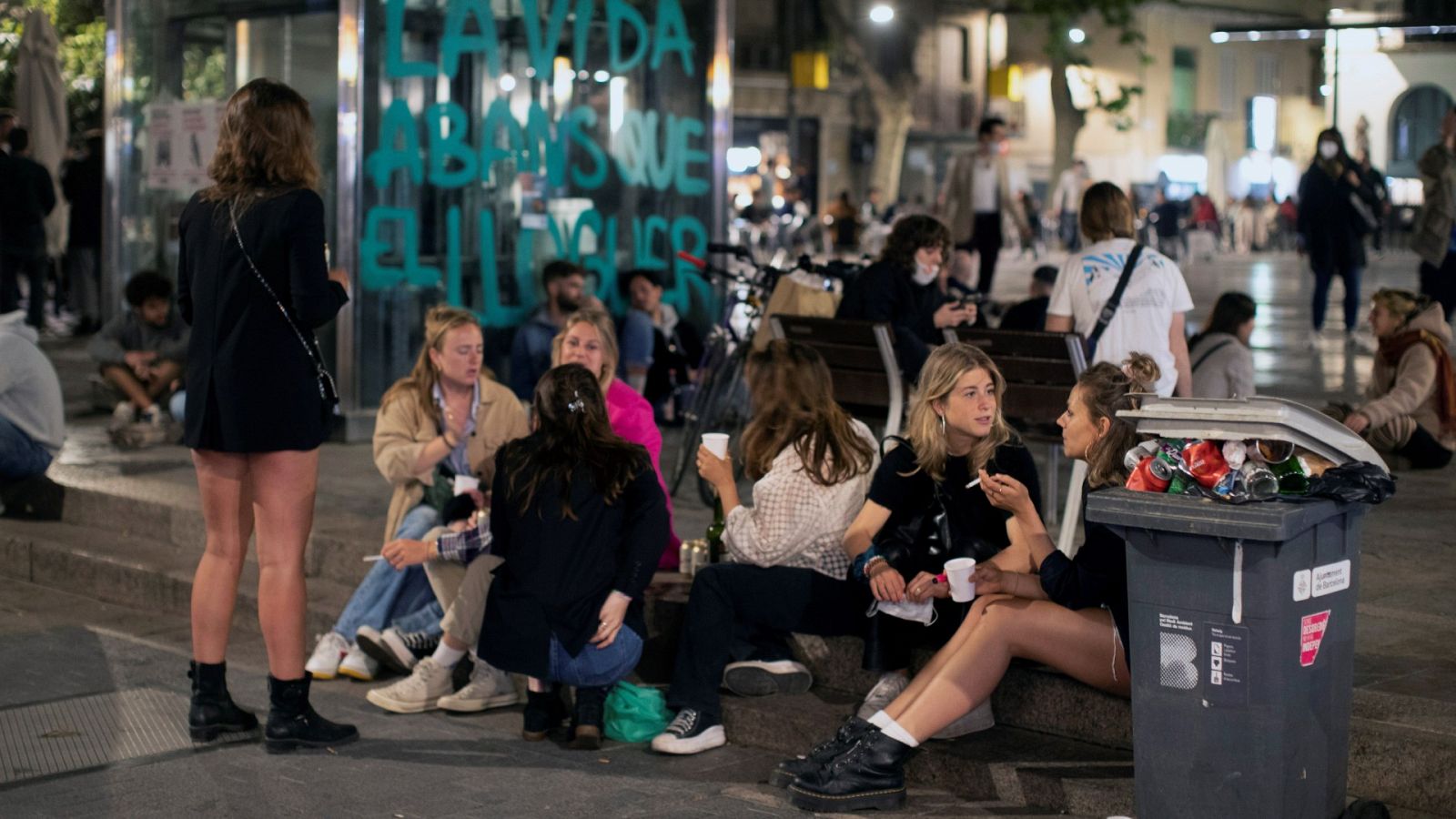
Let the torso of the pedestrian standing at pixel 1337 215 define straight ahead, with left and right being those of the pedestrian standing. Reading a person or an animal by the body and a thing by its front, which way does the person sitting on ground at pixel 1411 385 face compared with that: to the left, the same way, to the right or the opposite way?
to the right

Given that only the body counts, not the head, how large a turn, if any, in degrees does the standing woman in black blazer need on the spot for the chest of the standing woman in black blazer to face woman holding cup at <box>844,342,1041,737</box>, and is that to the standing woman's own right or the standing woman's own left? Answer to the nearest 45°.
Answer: approximately 45° to the standing woman's own right

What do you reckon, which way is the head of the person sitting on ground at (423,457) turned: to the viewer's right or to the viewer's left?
to the viewer's right

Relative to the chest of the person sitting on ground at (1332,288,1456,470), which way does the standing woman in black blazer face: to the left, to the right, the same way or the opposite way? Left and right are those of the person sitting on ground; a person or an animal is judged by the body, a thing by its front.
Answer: to the right

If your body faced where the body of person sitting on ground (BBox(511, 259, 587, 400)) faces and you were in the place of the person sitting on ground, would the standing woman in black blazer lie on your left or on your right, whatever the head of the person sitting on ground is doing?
on your right

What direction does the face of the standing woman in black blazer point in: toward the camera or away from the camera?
away from the camera

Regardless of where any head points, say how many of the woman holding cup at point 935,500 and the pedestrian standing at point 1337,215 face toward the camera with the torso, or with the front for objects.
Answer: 2

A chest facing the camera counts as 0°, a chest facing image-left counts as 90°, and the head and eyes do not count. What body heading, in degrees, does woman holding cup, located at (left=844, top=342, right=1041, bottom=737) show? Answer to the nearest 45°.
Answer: approximately 0°

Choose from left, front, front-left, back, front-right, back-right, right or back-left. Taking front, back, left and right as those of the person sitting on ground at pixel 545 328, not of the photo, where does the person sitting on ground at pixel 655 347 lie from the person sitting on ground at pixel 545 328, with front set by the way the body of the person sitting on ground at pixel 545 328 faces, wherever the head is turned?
front-left
